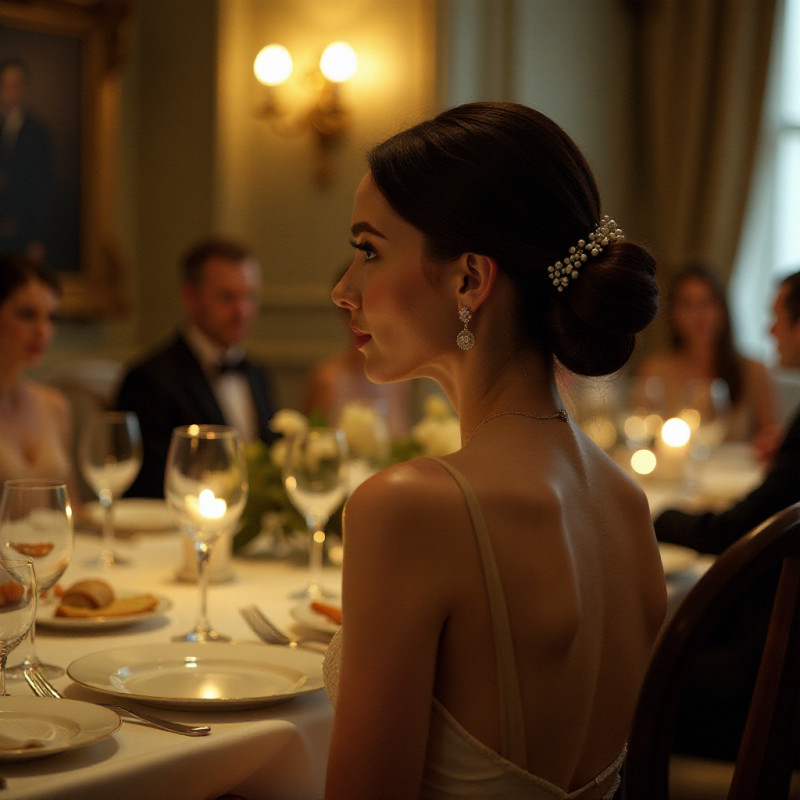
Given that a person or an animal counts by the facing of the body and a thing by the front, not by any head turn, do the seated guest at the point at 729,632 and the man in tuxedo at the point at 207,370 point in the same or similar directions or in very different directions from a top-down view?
very different directions

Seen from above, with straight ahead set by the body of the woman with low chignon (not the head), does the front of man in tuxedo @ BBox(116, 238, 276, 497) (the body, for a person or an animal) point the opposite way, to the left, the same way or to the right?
the opposite way

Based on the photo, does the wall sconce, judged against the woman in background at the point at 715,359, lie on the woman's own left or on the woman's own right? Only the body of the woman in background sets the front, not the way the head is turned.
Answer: on the woman's own right

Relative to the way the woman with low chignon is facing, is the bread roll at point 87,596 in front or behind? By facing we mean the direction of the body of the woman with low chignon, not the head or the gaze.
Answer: in front

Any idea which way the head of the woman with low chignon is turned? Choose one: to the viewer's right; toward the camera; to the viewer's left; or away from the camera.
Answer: to the viewer's left

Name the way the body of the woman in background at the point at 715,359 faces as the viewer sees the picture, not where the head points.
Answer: toward the camera

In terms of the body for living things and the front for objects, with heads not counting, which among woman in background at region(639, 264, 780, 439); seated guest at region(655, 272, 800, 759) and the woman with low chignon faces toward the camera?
the woman in background

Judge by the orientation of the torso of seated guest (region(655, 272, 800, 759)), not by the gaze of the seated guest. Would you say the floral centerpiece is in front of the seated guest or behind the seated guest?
in front

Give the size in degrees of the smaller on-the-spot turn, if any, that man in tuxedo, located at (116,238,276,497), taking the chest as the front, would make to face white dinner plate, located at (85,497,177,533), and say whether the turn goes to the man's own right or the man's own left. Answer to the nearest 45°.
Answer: approximately 45° to the man's own right

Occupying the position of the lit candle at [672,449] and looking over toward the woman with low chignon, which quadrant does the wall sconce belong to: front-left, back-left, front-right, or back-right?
back-right

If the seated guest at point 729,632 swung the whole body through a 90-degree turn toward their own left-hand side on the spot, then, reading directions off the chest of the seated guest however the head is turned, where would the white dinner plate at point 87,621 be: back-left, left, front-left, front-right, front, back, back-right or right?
front-right

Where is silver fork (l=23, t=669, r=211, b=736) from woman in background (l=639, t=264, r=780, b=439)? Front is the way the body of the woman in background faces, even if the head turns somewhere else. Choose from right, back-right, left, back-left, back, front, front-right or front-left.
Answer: front

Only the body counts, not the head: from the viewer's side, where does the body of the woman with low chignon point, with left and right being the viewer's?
facing away from the viewer and to the left of the viewer

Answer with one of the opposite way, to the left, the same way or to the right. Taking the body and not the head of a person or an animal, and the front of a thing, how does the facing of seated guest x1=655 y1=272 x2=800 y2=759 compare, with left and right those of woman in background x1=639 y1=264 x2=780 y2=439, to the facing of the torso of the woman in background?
to the right

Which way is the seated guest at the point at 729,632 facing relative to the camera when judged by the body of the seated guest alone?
to the viewer's left

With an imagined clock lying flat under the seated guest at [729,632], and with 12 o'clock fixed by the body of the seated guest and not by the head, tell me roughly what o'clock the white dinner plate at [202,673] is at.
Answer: The white dinner plate is roughly at 10 o'clock from the seated guest.
